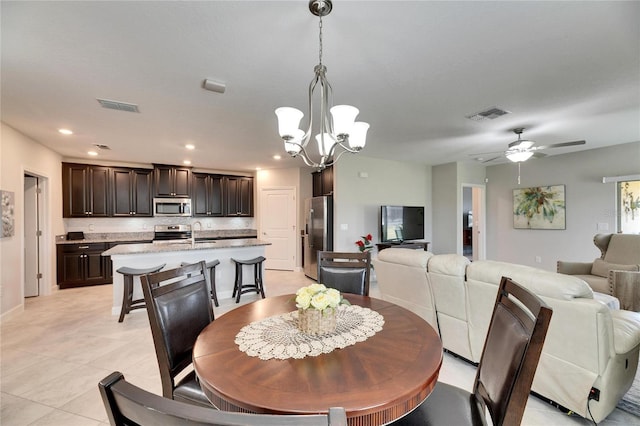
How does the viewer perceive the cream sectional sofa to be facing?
facing away from the viewer and to the right of the viewer

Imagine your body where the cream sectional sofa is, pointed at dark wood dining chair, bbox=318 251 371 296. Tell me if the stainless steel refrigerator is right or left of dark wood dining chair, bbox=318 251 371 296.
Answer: right

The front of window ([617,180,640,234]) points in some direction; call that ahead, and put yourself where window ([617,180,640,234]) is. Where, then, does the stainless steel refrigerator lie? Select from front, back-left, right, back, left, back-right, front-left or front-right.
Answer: front-right

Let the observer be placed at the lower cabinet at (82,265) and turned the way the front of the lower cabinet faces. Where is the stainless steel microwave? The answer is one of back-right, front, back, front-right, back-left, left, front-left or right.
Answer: left

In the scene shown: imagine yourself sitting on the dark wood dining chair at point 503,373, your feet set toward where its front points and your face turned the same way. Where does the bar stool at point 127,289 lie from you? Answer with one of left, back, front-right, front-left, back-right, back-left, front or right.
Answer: front-right

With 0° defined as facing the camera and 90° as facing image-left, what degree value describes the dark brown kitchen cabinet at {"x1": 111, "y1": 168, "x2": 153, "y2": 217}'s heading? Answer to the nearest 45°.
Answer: approximately 0°

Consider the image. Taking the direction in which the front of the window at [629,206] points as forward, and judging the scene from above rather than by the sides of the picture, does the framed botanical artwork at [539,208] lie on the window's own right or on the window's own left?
on the window's own right
